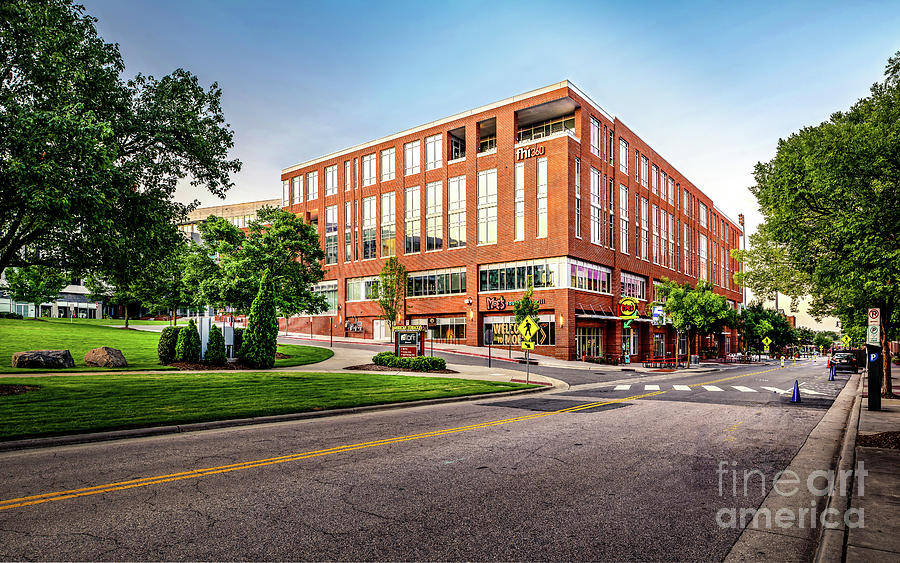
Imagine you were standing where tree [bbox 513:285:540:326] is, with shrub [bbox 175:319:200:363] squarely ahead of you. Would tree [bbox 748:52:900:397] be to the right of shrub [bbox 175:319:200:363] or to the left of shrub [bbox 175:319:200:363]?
left

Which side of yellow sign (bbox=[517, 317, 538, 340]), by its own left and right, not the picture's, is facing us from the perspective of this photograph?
front

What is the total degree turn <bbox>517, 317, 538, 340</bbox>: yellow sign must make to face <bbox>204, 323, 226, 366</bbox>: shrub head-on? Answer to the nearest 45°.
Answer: approximately 90° to its right

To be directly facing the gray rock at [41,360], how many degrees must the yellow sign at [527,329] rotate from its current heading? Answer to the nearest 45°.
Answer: approximately 90° to its right

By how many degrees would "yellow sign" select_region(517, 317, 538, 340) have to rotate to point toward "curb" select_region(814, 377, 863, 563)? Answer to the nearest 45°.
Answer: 0° — it already faces it

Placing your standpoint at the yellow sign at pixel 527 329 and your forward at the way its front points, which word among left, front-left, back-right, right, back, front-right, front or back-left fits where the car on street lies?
back-left

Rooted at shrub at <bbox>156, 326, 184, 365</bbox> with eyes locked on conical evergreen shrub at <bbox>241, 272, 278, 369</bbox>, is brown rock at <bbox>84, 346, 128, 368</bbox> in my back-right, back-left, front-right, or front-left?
back-right

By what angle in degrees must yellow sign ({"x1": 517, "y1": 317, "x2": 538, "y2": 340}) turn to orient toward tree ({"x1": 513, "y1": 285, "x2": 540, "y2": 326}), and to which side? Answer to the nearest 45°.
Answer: approximately 180°

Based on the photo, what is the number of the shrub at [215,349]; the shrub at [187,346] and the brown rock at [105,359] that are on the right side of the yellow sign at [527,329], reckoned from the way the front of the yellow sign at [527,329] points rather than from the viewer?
3

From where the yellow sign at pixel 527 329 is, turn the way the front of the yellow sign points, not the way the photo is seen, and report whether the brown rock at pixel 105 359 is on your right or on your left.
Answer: on your right

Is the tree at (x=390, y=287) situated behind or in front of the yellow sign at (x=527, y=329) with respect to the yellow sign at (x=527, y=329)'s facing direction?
behind

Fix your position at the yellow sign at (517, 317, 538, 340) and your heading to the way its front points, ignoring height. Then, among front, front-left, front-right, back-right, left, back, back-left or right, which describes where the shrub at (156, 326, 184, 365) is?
right

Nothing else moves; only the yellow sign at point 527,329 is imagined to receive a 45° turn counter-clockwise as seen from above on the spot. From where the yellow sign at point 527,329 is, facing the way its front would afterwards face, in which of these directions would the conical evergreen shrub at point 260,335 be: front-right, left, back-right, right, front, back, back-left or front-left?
back-right

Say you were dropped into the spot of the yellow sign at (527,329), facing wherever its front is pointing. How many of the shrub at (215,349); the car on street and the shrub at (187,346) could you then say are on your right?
2

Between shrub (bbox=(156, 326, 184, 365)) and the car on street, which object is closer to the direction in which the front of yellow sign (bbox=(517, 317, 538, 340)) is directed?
the shrub

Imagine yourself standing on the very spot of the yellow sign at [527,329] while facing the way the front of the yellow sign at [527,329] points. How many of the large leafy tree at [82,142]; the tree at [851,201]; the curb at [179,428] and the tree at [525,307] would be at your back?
1
